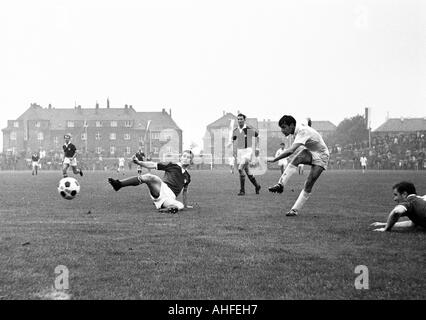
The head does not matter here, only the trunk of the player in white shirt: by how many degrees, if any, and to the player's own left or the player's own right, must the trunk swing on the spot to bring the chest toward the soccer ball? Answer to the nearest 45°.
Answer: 0° — they already face it

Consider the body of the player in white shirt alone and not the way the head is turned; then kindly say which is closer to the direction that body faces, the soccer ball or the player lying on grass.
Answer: the soccer ball

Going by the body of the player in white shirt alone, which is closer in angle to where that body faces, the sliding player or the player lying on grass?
the sliding player

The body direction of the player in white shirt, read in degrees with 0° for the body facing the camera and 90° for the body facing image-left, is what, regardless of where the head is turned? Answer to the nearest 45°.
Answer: approximately 90°

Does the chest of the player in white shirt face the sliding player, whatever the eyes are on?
yes

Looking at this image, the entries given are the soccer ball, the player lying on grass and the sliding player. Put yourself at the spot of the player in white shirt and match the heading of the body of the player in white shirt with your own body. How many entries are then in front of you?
2

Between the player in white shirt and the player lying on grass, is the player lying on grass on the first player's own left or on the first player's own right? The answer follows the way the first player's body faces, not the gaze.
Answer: on the first player's own left
